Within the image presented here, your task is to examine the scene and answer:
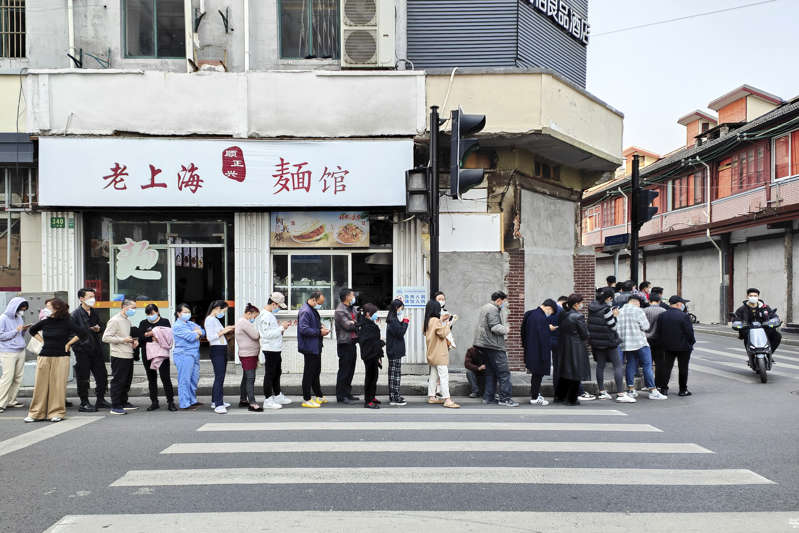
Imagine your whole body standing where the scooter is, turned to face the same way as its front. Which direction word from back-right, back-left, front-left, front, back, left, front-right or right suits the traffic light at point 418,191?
front-right

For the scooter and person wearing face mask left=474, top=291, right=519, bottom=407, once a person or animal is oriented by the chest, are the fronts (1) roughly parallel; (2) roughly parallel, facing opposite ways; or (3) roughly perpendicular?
roughly perpendicular
